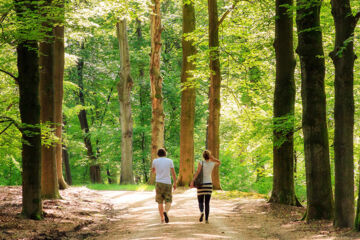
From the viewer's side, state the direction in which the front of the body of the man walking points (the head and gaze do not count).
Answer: away from the camera
